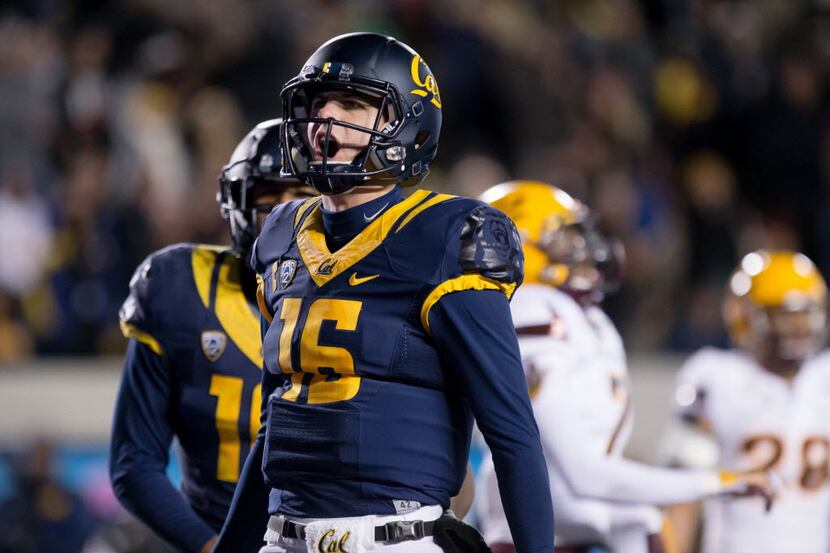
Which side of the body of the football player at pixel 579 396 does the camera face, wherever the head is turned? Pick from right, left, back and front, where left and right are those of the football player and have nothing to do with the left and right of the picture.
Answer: right

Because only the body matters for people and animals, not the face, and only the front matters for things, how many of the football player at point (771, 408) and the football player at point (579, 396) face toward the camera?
1

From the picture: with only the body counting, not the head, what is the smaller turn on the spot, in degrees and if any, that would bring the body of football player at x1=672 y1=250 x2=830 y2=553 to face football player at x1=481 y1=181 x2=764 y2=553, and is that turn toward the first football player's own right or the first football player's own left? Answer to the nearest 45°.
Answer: approximately 45° to the first football player's own right

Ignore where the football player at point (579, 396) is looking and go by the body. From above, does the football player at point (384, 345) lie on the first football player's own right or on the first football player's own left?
on the first football player's own right

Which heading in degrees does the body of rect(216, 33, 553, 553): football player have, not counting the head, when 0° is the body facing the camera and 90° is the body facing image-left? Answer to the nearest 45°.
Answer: approximately 45°

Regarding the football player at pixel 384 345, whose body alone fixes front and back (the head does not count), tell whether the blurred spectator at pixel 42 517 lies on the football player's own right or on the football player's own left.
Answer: on the football player's own right

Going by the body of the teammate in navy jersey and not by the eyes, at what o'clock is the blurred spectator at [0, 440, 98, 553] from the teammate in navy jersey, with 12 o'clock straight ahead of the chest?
The blurred spectator is roughly at 7 o'clock from the teammate in navy jersey.

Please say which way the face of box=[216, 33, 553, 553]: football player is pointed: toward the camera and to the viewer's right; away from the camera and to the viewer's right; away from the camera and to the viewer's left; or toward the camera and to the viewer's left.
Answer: toward the camera and to the viewer's left

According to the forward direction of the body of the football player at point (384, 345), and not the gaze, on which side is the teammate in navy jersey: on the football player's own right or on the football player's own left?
on the football player's own right

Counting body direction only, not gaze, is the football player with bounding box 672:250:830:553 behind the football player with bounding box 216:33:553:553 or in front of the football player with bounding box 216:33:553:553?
behind

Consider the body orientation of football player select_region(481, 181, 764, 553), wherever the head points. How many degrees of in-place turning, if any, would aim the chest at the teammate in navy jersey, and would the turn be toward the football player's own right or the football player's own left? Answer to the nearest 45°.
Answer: approximately 135° to the football player's own right

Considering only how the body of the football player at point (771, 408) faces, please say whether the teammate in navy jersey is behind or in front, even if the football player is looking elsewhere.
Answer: in front

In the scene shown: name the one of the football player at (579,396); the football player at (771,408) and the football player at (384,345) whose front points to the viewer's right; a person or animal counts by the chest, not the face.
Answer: the football player at (579,396)
